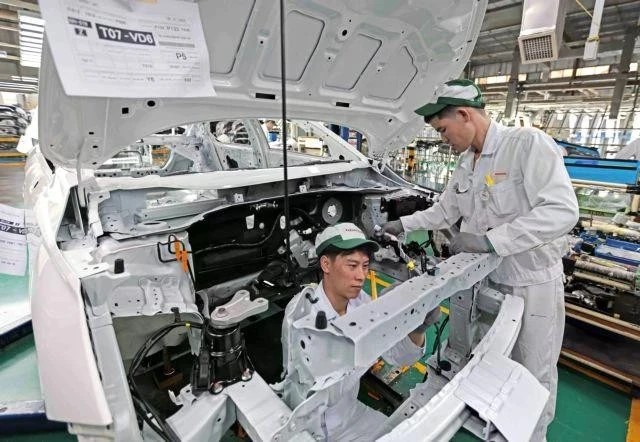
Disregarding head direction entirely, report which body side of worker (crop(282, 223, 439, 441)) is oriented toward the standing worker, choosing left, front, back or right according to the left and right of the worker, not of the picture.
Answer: left

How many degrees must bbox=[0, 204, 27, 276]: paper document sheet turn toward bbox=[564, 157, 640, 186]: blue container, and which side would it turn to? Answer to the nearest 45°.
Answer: approximately 90° to its left

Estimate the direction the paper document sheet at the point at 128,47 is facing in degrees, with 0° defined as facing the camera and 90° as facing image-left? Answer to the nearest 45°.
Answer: approximately 0°

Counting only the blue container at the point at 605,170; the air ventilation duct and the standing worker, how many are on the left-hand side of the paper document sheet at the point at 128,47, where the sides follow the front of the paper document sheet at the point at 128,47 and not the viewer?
3

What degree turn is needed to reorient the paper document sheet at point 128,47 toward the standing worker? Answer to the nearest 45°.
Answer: approximately 90° to its left

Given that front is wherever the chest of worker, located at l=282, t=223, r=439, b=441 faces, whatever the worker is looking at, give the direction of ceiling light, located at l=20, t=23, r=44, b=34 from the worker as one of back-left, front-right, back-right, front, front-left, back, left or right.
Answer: back

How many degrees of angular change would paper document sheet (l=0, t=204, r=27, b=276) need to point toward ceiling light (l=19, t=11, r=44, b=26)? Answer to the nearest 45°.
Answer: approximately 180°

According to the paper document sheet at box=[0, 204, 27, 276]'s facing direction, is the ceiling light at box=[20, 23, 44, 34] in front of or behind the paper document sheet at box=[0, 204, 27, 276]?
behind

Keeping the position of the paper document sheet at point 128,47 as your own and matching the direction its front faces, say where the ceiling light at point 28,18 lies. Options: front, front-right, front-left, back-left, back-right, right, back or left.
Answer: back

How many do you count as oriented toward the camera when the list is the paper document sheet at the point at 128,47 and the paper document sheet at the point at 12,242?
2
